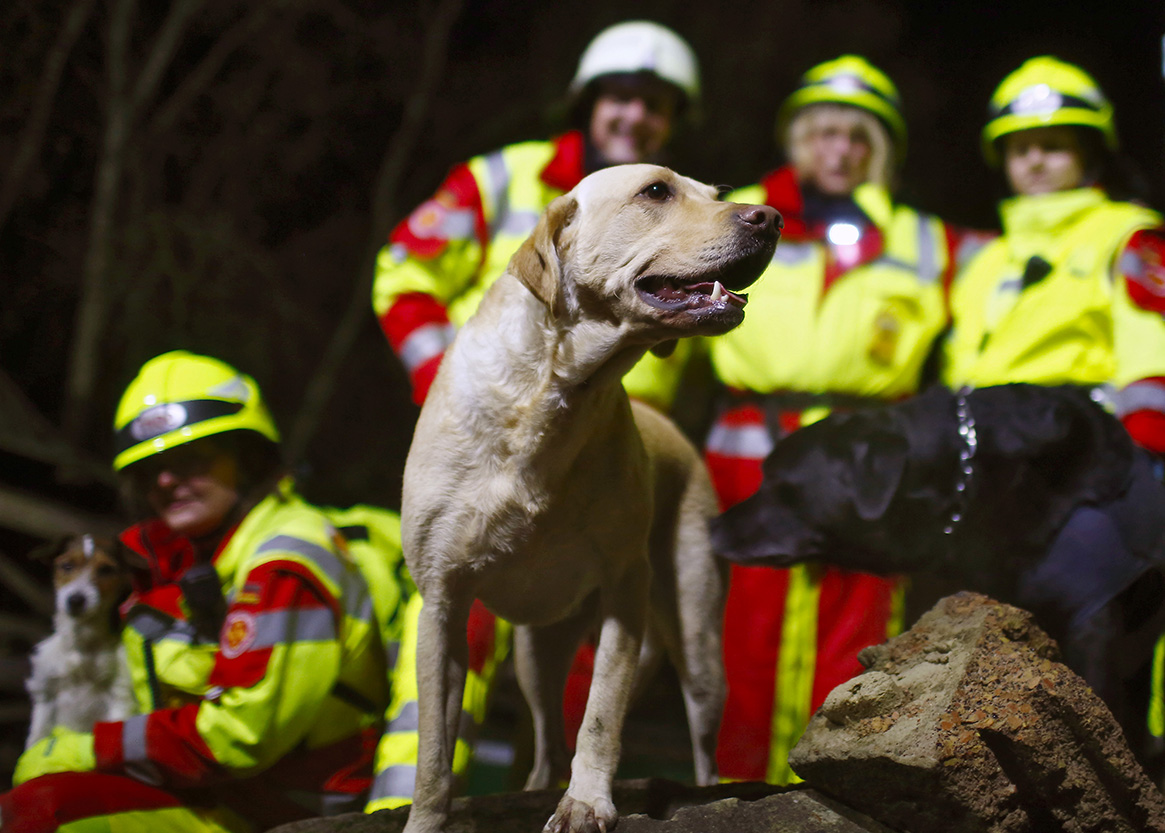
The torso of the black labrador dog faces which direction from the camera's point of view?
to the viewer's left

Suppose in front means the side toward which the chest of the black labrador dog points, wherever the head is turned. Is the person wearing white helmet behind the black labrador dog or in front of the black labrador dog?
in front

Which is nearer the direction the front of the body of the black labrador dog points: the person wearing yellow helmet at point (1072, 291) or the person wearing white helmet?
the person wearing white helmet

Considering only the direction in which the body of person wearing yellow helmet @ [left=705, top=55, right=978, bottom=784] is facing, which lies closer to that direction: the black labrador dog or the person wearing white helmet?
the black labrador dog

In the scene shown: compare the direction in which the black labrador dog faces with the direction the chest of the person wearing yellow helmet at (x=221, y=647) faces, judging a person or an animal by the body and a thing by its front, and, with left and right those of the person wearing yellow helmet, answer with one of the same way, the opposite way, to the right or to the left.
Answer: to the right

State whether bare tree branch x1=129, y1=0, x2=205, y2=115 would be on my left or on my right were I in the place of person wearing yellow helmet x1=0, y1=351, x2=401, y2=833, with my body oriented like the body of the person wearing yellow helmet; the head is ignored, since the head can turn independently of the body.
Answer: on my right

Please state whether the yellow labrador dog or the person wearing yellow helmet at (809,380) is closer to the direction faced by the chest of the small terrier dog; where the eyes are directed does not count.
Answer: the yellow labrador dog
